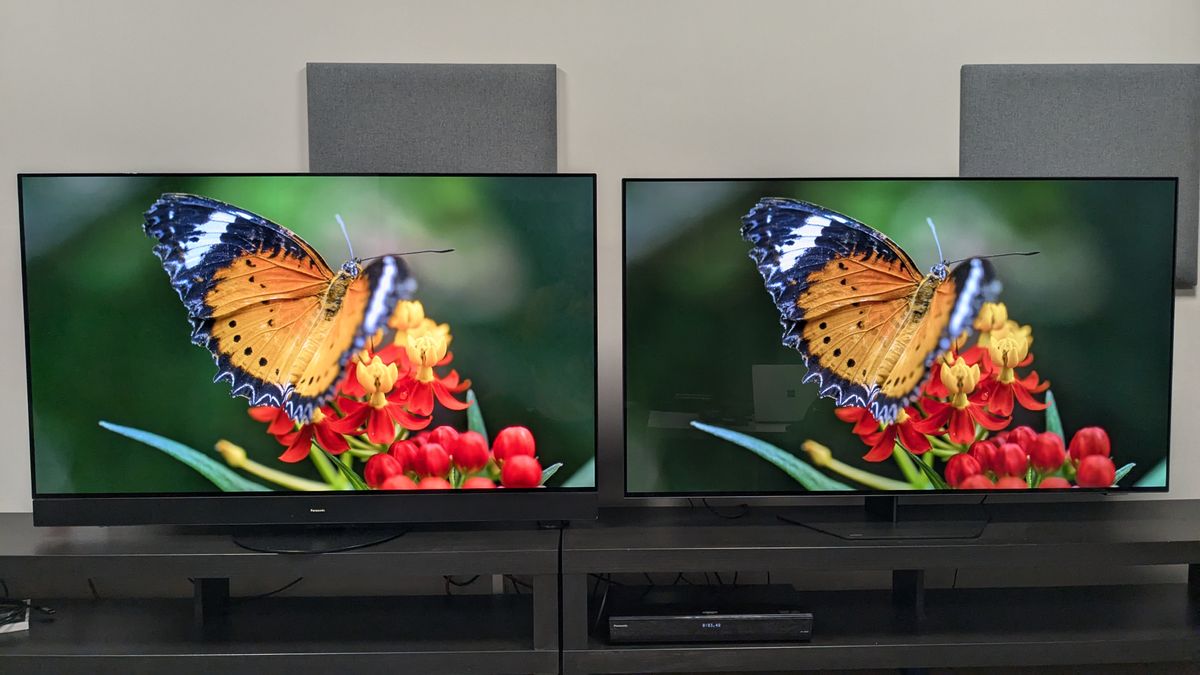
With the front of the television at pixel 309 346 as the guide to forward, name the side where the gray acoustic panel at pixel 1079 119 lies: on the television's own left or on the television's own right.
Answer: on the television's own left

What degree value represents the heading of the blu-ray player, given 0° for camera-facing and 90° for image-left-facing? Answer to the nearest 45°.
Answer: approximately 0°

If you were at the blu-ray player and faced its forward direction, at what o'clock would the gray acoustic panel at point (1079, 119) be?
The gray acoustic panel is roughly at 8 o'clock from the blu-ray player.

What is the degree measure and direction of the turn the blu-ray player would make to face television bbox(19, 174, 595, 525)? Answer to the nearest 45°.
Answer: approximately 90° to its right
